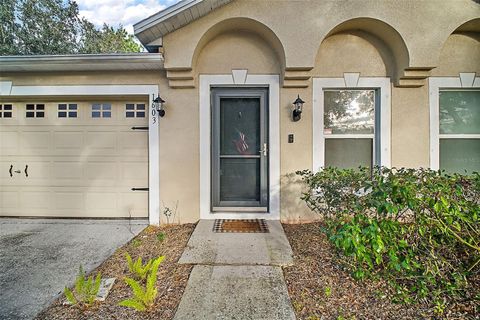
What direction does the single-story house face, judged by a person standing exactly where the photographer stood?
facing the viewer

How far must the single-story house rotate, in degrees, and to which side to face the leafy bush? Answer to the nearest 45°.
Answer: approximately 45° to its left

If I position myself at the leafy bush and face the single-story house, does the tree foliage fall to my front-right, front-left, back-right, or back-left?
front-left

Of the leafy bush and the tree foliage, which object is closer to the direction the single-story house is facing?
the leafy bush

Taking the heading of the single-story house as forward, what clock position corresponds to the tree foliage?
The tree foliage is roughly at 4 o'clock from the single-story house.
